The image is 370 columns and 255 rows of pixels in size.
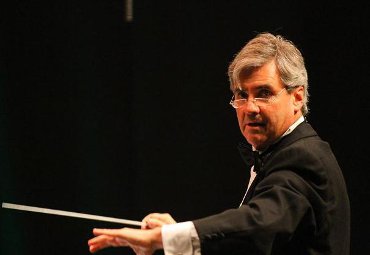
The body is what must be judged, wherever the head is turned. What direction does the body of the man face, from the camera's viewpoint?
to the viewer's left
